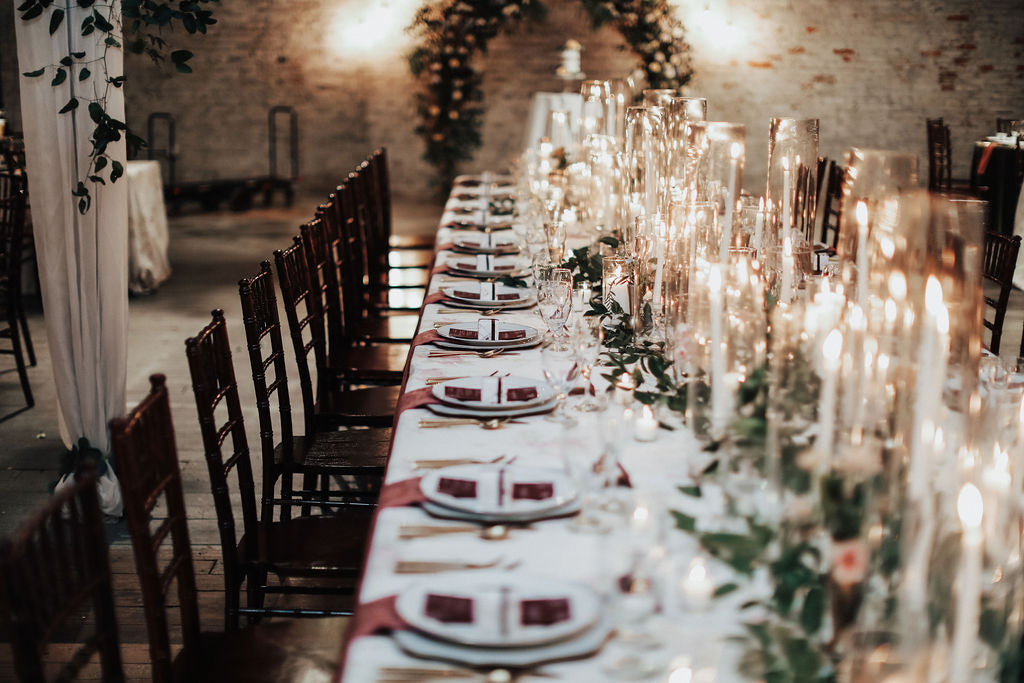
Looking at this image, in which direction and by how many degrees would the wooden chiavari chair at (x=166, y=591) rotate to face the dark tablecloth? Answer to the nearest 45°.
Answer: approximately 45° to its left

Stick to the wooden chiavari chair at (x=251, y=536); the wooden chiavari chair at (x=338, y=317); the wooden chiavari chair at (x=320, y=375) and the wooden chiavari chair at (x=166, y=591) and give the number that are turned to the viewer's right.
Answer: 4

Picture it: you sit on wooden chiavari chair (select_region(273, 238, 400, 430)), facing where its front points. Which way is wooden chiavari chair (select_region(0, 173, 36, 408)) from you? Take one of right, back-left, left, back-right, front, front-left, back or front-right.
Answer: back-left

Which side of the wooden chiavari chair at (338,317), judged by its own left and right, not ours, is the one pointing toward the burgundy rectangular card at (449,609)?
right

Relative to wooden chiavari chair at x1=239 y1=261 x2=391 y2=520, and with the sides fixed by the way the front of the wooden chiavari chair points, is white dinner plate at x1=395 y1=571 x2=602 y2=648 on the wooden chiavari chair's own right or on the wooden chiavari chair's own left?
on the wooden chiavari chair's own right

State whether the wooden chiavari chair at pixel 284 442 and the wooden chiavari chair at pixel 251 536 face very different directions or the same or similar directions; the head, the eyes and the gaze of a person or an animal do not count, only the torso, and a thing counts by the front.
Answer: same or similar directions

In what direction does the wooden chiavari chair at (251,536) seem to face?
to the viewer's right

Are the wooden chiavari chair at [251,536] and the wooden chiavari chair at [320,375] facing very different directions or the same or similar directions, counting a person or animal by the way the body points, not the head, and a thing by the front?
same or similar directions

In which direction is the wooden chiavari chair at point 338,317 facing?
to the viewer's right

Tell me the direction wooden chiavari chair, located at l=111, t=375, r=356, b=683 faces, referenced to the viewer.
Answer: facing to the right of the viewer

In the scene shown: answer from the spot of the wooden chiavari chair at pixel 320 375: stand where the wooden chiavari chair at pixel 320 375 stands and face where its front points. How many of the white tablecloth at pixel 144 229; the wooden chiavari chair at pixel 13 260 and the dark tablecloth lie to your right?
0

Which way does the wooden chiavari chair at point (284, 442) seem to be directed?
to the viewer's right

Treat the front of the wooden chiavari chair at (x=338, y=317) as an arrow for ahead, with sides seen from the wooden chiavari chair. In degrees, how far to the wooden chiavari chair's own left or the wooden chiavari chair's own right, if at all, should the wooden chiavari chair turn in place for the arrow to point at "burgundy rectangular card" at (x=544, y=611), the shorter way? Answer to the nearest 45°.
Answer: approximately 90° to the wooden chiavari chair's own right

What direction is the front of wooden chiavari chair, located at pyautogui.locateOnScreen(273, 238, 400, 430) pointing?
to the viewer's right
